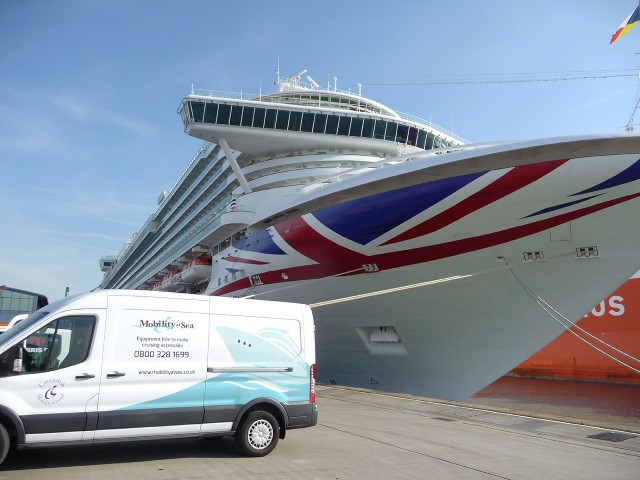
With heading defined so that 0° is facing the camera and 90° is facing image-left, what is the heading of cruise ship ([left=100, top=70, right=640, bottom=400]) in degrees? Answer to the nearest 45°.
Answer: approximately 315°

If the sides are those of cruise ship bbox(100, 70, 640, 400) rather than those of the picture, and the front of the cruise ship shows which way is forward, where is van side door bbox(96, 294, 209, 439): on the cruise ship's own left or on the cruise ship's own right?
on the cruise ship's own right
